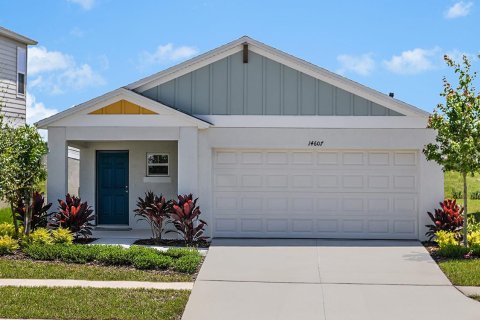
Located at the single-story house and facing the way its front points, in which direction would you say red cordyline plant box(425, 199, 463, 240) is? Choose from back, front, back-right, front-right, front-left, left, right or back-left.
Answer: left

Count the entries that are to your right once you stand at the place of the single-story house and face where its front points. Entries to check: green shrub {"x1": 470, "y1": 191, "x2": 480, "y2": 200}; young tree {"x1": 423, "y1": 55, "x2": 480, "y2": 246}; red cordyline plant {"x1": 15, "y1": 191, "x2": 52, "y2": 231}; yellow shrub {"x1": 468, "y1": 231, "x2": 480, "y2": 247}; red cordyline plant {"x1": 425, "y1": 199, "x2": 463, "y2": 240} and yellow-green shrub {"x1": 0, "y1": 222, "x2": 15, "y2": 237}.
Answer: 2

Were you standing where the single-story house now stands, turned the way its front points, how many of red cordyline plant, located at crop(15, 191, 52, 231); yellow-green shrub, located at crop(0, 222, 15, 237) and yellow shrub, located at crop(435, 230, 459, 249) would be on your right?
2

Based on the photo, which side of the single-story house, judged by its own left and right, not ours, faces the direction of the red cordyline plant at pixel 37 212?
right

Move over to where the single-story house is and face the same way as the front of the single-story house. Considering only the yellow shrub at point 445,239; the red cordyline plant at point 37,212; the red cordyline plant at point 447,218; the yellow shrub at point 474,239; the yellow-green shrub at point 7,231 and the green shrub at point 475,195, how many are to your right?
2

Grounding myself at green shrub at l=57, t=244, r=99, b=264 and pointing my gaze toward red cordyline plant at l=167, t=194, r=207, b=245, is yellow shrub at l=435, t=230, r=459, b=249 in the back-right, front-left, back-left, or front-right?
front-right

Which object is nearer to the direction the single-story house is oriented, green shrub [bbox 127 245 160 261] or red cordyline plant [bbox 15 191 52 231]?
the green shrub

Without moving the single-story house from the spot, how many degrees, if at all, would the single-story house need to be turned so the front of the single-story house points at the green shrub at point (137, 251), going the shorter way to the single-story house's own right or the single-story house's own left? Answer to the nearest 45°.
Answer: approximately 45° to the single-story house's own right

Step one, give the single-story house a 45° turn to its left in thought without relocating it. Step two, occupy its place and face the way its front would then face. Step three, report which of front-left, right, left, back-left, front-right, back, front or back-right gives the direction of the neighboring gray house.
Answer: back

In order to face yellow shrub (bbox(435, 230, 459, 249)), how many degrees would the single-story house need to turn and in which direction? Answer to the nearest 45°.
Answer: approximately 90° to its left

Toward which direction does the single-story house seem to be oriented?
toward the camera

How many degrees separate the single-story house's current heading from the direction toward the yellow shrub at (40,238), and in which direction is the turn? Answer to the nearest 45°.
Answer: approximately 90° to its right

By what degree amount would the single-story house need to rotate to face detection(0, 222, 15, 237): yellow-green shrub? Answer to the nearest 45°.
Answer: approximately 90° to its right

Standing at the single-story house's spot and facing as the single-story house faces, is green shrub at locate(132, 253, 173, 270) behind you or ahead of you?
ahead

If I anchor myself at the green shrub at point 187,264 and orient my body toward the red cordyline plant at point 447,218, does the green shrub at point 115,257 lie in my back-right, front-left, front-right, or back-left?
back-left

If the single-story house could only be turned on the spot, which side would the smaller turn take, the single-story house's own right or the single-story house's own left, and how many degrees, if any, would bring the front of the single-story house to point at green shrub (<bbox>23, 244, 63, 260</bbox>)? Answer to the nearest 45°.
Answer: approximately 45° to the single-story house's own right
